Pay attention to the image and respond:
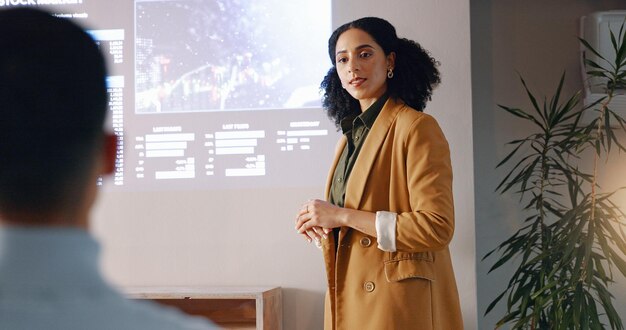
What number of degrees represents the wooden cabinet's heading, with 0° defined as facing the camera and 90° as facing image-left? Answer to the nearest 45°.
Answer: approximately 0°

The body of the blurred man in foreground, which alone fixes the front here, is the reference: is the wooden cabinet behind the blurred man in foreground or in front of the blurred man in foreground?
in front

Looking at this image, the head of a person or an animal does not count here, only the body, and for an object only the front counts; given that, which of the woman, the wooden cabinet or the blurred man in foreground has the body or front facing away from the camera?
the blurred man in foreground

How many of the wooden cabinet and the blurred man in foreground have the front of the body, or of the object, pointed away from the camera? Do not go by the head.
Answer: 1

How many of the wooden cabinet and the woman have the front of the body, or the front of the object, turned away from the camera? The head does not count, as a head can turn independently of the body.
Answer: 0

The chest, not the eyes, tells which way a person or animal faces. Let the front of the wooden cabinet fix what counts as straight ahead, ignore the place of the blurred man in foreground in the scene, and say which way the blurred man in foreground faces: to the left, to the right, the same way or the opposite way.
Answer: the opposite way

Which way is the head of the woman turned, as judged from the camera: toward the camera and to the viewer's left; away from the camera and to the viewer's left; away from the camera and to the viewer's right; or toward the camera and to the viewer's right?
toward the camera and to the viewer's left

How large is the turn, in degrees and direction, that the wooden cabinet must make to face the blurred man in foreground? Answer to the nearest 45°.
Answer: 0° — it already faces them

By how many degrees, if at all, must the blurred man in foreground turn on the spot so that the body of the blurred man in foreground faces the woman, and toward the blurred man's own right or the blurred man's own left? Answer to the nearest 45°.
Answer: approximately 45° to the blurred man's own right

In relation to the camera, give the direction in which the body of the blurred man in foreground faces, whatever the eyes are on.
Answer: away from the camera
